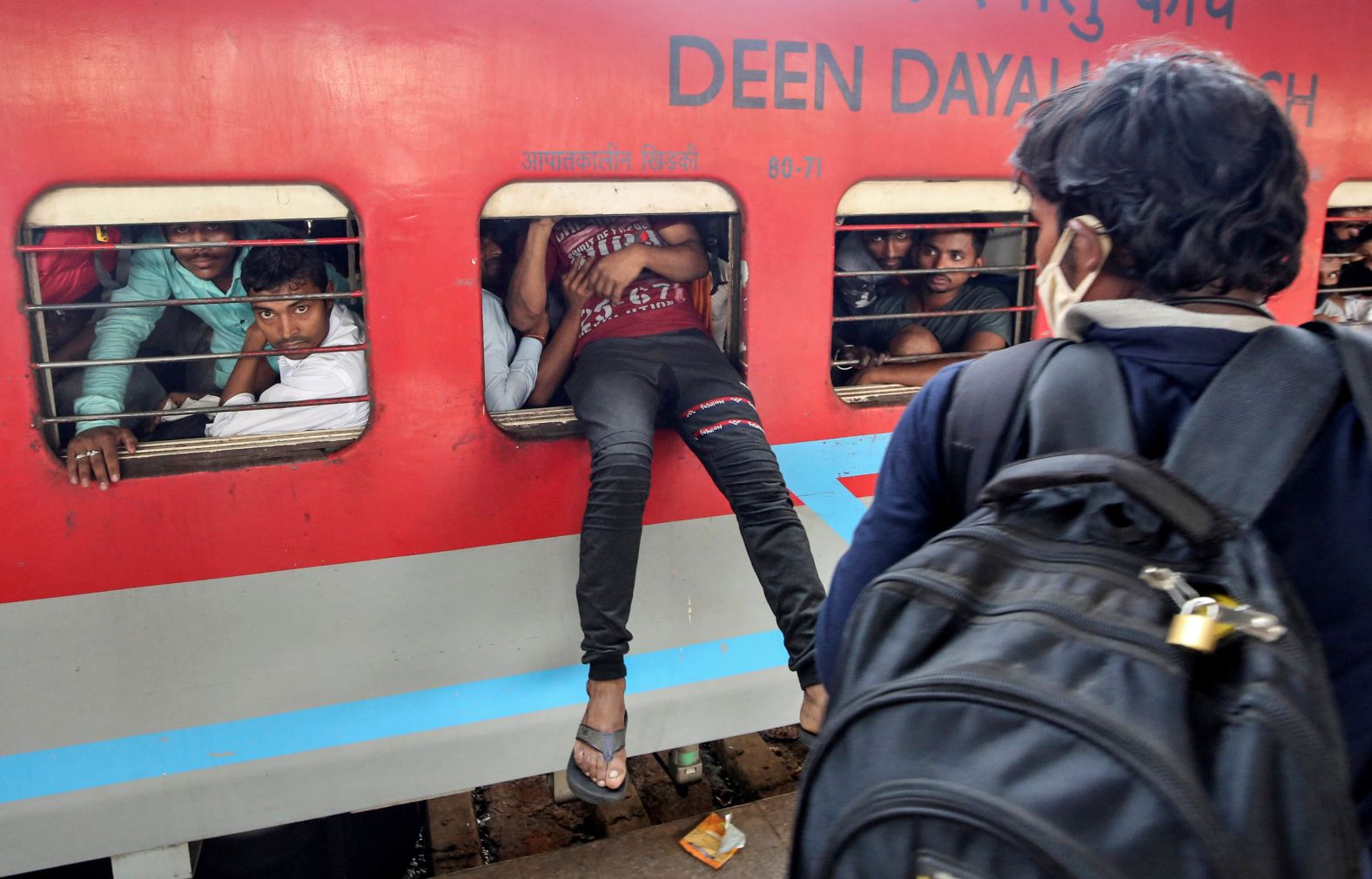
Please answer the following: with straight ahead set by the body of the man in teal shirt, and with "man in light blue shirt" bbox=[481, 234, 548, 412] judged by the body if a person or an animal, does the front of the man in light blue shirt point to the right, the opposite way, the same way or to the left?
to the left

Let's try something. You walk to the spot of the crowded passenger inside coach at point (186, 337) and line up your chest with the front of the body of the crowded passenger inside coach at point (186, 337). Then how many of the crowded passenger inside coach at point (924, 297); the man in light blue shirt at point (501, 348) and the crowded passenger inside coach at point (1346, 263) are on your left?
3

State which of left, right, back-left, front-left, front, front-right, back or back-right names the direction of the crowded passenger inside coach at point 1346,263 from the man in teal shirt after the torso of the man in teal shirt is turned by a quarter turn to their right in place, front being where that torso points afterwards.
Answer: back

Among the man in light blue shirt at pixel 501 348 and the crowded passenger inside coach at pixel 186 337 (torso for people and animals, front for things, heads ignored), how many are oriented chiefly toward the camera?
1

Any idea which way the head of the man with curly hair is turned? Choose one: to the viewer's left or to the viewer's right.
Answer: to the viewer's left

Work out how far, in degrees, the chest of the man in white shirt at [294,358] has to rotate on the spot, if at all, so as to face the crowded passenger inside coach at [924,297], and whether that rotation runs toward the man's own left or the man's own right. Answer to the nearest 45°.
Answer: approximately 135° to the man's own left

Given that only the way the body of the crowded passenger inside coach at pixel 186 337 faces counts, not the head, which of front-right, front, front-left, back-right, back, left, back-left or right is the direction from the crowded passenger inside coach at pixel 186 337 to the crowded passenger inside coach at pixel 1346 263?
left

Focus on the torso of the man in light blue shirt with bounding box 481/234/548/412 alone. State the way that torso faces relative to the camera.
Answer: to the viewer's right

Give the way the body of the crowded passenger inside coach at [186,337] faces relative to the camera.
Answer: toward the camera

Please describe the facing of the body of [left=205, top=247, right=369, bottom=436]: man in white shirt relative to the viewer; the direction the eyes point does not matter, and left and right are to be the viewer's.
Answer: facing the viewer and to the left of the viewer
